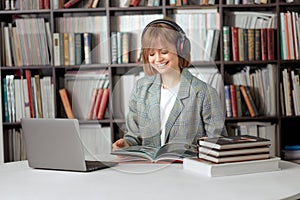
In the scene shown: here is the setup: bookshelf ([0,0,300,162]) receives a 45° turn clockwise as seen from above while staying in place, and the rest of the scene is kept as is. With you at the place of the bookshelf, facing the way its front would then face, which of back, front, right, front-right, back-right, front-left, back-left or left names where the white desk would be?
front-left

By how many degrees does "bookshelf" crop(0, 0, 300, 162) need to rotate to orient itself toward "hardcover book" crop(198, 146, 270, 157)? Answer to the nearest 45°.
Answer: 0° — it already faces it

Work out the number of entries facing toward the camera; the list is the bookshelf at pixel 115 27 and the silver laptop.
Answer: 1

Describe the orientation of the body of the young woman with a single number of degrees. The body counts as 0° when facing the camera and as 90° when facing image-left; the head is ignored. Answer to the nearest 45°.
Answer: approximately 45°

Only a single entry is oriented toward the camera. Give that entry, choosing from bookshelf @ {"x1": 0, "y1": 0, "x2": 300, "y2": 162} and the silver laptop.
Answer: the bookshelf

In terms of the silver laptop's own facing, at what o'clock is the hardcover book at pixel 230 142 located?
The hardcover book is roughly at 2 o'clock from the silver laptop.

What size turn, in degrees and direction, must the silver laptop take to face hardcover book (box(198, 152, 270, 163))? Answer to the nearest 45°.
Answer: approximately 45° to its right

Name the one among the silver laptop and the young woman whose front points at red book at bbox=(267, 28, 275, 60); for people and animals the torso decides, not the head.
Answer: the silver laptop

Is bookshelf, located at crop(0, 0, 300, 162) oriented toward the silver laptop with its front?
yes

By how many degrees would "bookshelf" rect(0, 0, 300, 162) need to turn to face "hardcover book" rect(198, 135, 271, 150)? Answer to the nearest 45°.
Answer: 0° — it already faces it

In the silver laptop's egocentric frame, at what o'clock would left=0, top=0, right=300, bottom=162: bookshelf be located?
The bookshelf is roughly at 11 o'clock from the silver laptop.

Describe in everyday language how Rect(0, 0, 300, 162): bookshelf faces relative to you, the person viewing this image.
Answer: facing the viewer

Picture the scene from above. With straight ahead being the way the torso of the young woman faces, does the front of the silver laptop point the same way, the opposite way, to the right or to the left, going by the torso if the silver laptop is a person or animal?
the opposite way

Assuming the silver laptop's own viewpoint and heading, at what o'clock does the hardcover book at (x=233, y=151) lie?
The hardcover book is roughly at 2 o'clock from the silver laptop.

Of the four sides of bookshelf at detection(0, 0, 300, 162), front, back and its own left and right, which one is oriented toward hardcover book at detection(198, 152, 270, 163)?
front
